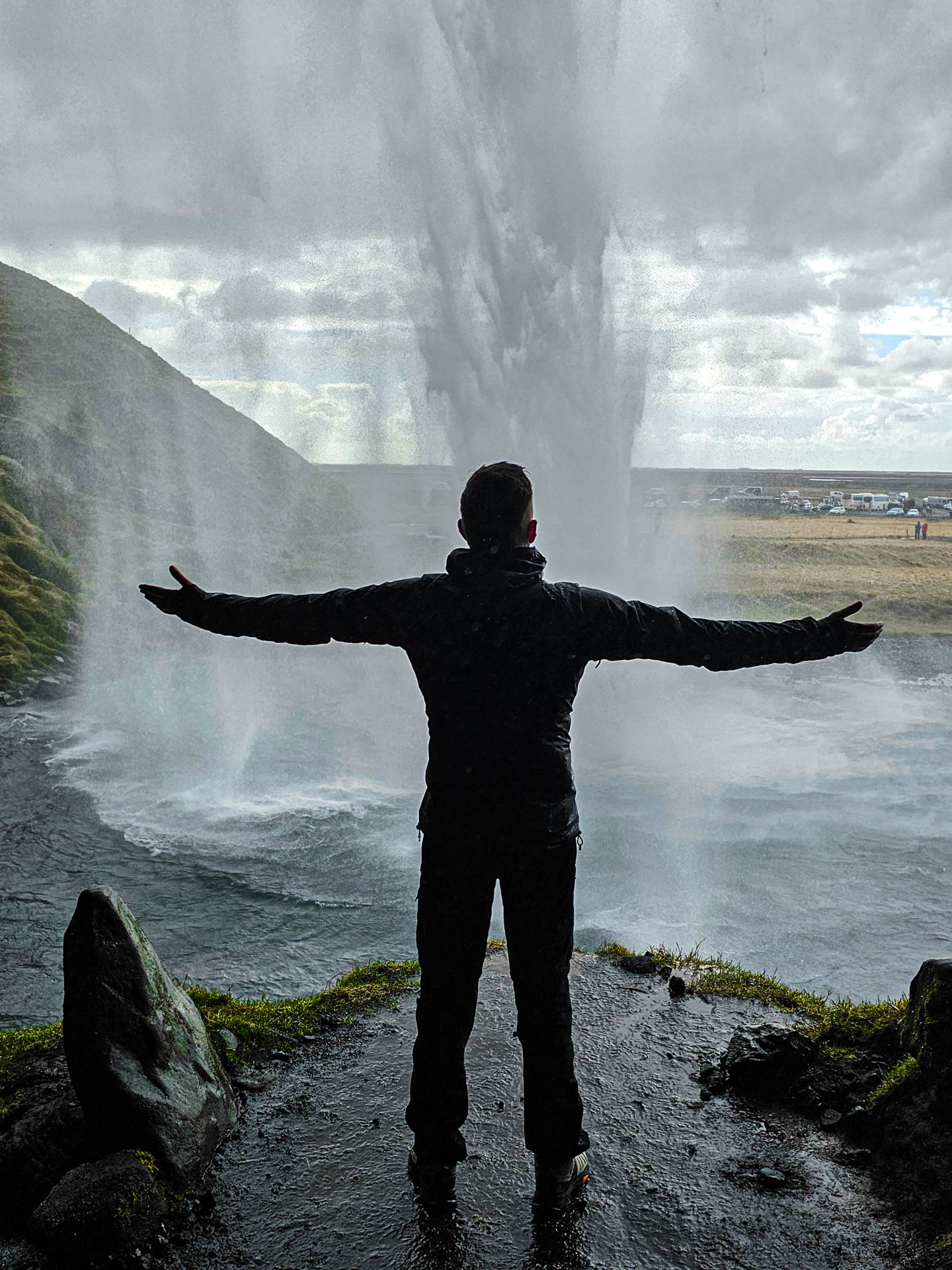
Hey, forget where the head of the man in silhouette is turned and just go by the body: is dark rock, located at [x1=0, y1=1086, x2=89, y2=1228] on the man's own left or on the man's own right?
on the man's own left

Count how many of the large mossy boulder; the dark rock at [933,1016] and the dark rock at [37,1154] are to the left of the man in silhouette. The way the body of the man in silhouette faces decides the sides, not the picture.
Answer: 2

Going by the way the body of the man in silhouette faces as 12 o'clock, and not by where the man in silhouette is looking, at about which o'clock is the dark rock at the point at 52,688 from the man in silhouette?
The dark rock is roughly at 11 o'clock from the man in silhouette.

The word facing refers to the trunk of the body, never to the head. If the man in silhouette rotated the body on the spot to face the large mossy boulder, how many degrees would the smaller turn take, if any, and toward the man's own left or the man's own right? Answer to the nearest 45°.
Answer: approximately 90° to the man's own left

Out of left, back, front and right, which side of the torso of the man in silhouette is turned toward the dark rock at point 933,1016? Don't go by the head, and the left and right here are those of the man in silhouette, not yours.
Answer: right

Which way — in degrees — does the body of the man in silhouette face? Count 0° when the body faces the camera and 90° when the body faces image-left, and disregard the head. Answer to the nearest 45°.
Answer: approximately 180°

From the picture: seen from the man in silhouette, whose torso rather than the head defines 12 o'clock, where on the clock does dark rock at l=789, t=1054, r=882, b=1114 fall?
The dark rock is roughly at 2 o'clock from the man in silhouette.

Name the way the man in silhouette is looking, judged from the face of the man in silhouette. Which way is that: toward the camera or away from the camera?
away from the camera
